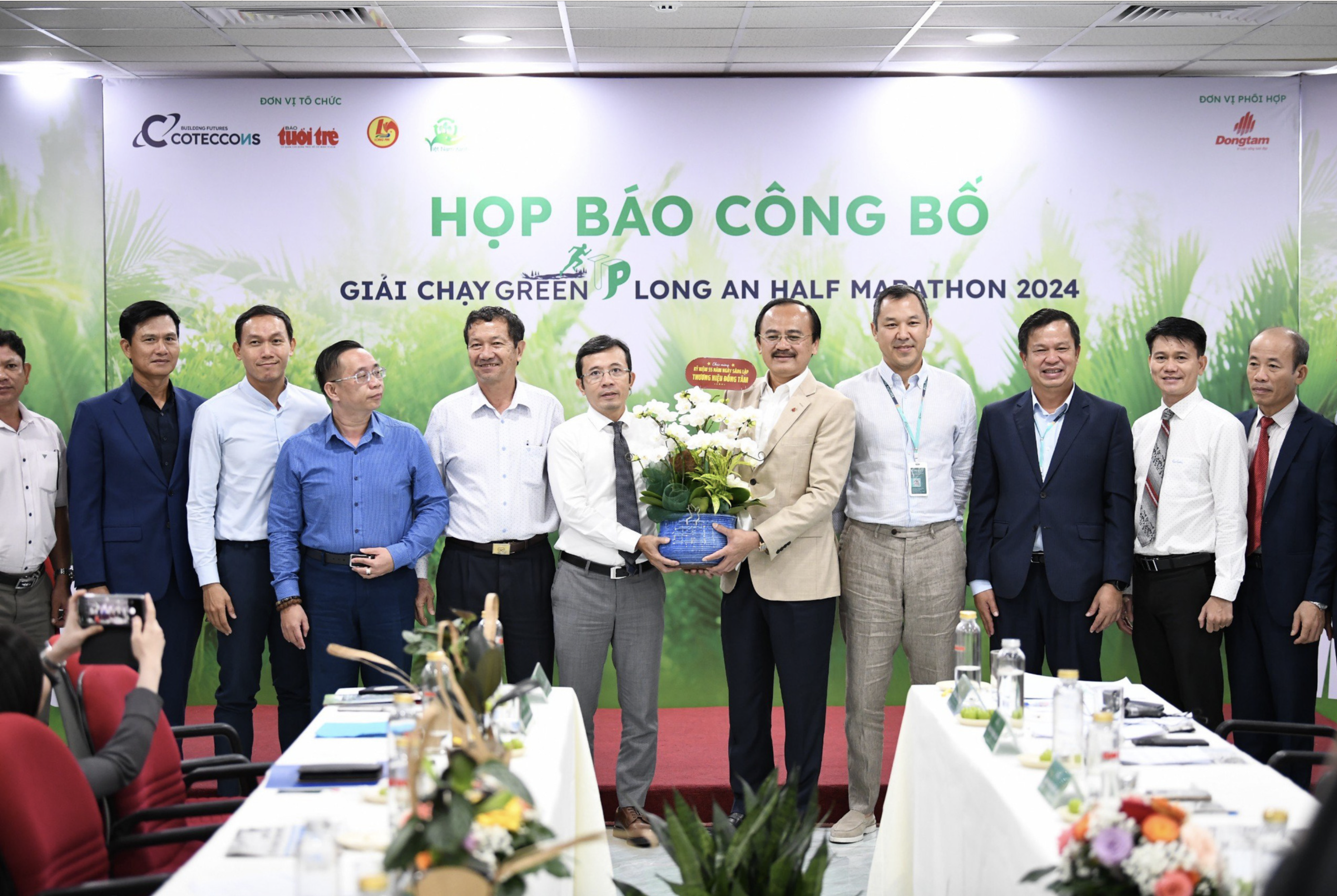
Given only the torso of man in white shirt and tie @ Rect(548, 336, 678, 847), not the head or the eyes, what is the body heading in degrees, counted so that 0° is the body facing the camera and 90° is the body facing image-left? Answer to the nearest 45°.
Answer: approximately 315°

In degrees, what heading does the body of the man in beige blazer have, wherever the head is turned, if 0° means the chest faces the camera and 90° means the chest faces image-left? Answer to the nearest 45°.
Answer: approximately 45°

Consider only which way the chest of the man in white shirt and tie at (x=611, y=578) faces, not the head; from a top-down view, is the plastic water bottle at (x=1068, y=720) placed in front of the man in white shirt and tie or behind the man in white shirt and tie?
in front

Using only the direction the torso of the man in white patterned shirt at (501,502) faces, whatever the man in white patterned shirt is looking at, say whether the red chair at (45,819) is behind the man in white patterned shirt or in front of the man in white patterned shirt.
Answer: in front

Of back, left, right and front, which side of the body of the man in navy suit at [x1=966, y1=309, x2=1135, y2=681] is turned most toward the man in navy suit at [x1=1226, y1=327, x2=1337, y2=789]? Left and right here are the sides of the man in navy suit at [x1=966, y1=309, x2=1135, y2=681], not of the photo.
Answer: left

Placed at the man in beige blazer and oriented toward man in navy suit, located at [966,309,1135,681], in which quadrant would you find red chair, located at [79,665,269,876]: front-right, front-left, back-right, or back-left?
back-right

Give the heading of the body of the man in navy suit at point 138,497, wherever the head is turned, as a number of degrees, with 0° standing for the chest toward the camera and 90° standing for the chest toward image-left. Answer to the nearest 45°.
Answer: approximately 315°

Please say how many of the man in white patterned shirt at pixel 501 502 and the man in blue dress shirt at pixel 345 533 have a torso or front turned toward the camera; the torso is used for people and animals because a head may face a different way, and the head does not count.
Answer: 2

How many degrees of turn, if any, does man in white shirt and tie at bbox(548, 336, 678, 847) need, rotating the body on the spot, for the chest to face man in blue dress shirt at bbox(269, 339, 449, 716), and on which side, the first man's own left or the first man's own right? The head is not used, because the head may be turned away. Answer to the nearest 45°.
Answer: approximately 135° to the first man's own right

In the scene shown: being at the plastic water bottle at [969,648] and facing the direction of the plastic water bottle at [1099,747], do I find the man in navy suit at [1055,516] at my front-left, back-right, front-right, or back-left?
back-left
